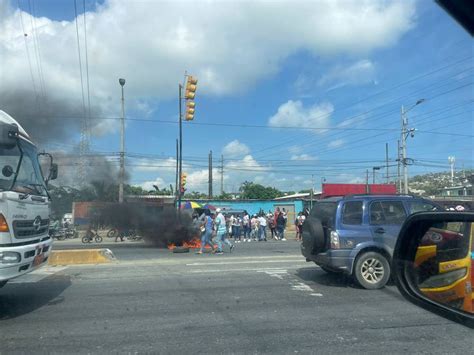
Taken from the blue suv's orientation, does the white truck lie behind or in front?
behind

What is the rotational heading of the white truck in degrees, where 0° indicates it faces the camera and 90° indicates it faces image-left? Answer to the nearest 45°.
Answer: approximately 315°

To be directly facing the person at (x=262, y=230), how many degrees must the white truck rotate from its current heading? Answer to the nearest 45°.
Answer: approximately 90° to its left

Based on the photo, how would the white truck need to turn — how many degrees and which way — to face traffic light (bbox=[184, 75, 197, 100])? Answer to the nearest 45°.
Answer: approximately 90° to its left

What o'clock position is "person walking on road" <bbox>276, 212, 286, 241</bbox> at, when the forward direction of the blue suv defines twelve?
The person walking on road is roughly at 10 o'clock from the blue suv.

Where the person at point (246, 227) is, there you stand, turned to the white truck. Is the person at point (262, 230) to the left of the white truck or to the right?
left

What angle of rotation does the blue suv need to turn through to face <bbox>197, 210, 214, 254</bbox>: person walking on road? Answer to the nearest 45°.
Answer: approximately 90° to its left

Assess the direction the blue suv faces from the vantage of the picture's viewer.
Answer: facing away from the viewer and to the right of the viewer

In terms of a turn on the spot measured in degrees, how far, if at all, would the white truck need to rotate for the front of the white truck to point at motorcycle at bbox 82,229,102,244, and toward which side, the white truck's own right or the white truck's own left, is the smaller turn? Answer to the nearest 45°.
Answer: approximately 135° to the white truck's own left

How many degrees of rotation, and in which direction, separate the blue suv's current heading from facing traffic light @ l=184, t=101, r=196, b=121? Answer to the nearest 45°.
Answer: approximately 90° to its left
